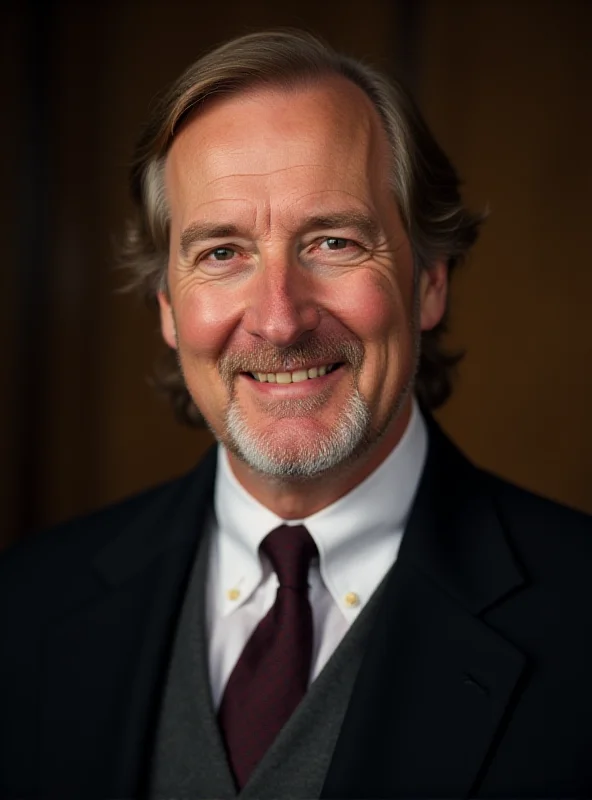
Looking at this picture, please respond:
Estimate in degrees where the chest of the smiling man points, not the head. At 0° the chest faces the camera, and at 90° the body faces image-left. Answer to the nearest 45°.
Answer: approximately 0°
